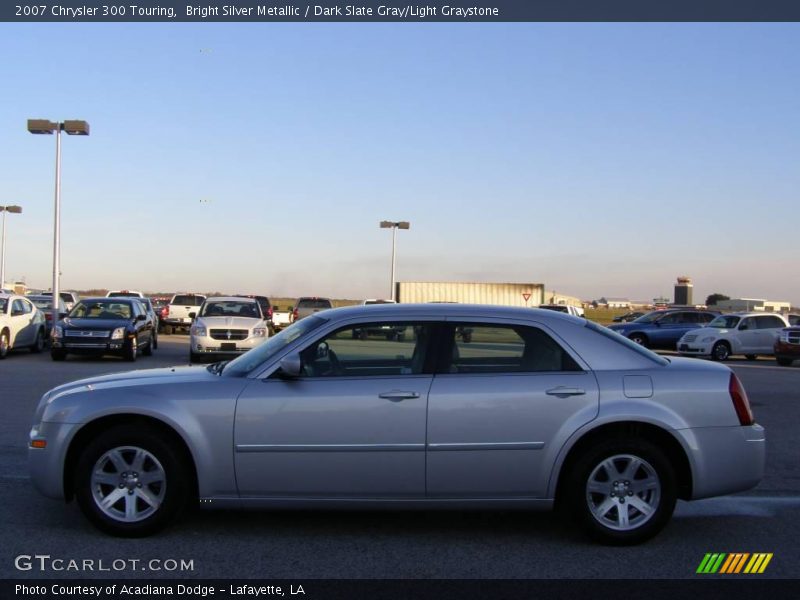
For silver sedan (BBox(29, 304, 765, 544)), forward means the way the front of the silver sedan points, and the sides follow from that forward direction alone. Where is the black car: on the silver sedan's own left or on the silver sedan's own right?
on the silver sedan's own right

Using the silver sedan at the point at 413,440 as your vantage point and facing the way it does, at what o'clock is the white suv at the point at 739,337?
The white suv is roughly at 4 o'clock from the silver sedan.

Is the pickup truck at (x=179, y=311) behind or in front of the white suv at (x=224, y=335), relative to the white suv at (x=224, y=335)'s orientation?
behind

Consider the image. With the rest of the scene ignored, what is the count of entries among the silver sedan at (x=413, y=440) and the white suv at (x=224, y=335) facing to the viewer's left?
1

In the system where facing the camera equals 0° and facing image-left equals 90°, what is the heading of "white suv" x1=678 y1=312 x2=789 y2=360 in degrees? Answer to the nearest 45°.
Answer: approximately 45°

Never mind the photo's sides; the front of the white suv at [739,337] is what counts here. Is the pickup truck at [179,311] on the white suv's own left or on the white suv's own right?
on the white suv's own right

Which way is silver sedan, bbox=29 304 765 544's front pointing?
to the viewer's left

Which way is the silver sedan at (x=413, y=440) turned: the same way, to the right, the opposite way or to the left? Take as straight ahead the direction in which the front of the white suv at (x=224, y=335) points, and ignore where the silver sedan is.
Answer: to the right

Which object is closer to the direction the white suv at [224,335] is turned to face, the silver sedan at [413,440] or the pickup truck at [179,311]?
the silver sedan

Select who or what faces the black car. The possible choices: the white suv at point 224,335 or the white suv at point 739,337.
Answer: the white suv at point 739,337
